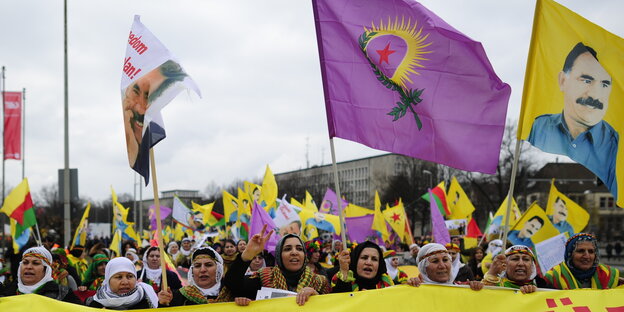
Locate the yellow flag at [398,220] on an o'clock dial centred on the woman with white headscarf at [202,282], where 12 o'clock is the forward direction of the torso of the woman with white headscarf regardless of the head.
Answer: The yellow flag is roughly at 7 o'clock from the woman with white headscarf.

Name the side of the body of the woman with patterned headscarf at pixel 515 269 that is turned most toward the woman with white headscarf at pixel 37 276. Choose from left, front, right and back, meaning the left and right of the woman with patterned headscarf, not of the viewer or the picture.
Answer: right

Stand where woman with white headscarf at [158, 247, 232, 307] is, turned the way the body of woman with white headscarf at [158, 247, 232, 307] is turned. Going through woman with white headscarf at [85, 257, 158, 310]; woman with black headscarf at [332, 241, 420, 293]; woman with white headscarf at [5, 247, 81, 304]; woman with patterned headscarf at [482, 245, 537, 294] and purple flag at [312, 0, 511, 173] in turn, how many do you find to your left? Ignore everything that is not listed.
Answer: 3

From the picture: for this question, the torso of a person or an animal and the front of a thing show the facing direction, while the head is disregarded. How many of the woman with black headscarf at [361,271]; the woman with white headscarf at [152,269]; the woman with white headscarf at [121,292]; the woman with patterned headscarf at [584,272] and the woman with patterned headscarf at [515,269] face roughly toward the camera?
5

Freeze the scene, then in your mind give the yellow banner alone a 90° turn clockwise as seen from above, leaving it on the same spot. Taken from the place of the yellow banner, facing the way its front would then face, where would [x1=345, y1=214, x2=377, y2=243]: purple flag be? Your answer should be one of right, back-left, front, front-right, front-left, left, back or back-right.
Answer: right

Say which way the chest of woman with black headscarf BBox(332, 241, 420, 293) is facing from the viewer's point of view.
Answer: toward the camera

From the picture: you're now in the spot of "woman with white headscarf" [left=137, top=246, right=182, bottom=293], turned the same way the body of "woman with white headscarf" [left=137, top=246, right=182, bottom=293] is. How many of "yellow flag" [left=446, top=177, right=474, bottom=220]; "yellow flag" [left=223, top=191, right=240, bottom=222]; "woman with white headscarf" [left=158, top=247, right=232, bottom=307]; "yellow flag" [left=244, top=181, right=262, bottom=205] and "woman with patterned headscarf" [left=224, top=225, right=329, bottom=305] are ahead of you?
2

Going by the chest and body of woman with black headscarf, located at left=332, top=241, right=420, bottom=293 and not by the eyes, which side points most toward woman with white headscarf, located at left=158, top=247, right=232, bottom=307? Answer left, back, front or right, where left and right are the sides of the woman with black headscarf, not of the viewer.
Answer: right

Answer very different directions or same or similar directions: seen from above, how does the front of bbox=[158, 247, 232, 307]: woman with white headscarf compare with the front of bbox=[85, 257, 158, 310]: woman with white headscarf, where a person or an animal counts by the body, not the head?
same or similar directions

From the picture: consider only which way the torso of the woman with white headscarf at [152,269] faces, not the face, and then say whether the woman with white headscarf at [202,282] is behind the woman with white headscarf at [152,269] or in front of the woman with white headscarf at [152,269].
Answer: in front

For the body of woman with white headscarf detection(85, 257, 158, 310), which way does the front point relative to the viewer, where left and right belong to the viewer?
facing the viewer

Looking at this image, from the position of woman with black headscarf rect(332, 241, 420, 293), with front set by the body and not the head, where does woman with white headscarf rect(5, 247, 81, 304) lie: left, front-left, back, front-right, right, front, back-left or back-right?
right

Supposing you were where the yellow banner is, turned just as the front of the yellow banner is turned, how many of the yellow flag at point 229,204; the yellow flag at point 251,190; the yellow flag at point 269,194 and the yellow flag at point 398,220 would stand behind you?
4

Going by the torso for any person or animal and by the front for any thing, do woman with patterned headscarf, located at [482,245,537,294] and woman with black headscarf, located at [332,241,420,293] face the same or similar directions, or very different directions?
same or similar directions

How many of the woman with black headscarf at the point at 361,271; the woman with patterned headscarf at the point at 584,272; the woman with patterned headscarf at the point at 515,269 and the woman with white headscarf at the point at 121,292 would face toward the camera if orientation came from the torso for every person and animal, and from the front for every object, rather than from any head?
4

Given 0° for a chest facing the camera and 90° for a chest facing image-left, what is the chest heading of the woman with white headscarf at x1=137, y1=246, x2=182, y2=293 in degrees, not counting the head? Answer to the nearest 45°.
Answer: approximately 0°
